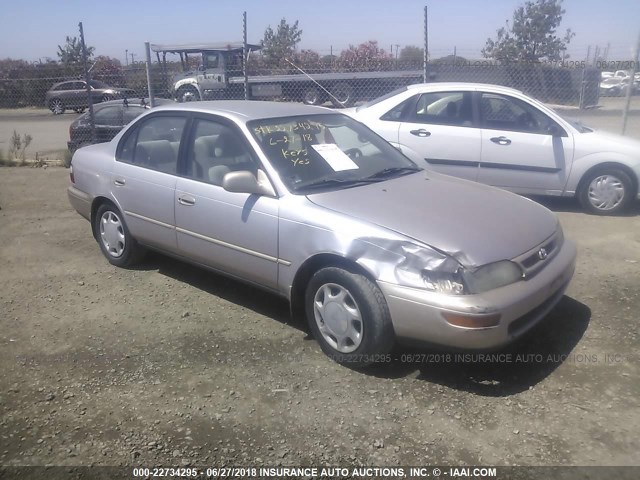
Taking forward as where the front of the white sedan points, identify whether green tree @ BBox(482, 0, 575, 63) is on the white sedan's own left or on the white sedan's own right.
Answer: on the white sedan's own left

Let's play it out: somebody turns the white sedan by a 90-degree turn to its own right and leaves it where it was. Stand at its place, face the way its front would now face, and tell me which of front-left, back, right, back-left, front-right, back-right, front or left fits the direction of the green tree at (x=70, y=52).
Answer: back-right

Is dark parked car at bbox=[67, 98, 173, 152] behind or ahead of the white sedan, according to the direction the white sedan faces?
behind

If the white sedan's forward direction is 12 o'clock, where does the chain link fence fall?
The chain link fence is roughly at 8 o'clock from the white sedan.

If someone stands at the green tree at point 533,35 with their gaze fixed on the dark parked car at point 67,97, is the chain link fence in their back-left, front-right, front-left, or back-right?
front-left

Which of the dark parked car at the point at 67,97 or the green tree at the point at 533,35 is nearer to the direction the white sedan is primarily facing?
the green tree

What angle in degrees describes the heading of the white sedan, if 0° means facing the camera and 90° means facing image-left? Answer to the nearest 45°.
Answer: approximately 270°

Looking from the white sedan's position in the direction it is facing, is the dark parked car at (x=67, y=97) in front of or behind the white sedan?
behind
